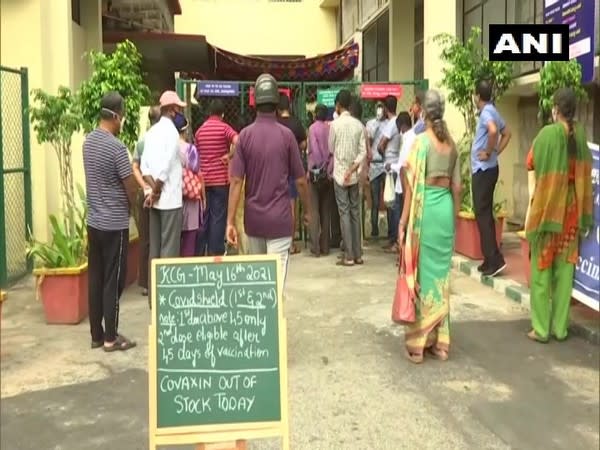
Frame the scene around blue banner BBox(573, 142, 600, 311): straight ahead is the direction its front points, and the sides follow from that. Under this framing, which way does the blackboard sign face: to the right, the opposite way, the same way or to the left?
to the left

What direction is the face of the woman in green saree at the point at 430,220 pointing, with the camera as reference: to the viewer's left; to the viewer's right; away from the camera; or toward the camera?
away from the camera

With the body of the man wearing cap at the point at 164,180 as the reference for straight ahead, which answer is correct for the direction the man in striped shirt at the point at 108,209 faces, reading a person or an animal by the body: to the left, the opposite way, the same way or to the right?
the same way

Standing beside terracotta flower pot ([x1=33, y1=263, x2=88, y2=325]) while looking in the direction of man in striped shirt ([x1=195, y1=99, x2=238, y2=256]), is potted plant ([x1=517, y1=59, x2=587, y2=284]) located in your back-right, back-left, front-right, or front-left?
front-right

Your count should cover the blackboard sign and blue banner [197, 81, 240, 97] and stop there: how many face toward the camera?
2

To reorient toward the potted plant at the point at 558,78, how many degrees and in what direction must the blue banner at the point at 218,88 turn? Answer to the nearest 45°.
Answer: approximately 45° to its left

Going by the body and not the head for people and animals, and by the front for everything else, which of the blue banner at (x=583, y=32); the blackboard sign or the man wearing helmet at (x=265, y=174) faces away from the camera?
the man wearing helmet

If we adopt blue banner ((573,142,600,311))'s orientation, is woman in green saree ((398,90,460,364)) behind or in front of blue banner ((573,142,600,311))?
in front

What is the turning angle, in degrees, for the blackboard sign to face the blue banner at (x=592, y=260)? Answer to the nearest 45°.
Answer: approximately 135° to its left

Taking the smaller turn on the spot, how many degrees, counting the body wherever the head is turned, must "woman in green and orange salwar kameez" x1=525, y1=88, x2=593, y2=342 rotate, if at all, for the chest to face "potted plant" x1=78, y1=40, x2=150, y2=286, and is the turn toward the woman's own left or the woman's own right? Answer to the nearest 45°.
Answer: approximately 45° to the woman's own left

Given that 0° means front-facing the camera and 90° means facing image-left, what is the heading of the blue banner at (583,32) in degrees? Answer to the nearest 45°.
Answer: approximately 45°

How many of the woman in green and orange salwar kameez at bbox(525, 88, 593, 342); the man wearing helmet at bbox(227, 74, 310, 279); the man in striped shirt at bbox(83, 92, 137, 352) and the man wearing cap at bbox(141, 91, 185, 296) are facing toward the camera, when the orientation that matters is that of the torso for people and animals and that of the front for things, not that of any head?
0

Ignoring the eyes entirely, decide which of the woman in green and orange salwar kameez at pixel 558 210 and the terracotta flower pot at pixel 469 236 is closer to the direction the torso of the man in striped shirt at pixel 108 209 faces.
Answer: the terracotta flower pot

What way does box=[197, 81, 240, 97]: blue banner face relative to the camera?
toward the camera

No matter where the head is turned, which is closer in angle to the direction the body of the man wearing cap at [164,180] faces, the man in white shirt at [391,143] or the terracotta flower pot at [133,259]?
the man in white shirt
